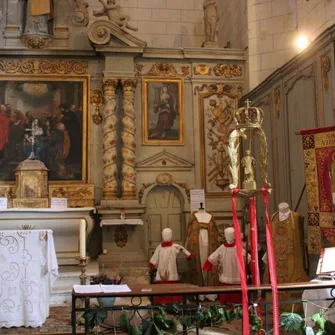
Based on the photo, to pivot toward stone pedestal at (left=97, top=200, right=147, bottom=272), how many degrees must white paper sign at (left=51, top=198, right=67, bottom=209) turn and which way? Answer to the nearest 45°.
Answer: approximately 90° to its left

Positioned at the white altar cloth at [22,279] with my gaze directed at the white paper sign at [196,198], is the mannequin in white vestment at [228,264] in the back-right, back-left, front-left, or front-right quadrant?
front-right

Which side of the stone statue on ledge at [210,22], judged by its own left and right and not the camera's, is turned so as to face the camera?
front

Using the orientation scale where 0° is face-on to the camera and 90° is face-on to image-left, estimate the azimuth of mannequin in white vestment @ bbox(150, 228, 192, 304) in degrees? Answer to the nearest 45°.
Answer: approximately 0°

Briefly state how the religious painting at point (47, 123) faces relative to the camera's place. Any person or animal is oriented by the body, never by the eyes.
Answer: facing the viewer

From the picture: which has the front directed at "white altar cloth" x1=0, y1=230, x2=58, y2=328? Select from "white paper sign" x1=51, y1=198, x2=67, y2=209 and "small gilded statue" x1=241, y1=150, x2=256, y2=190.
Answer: the white paper sign

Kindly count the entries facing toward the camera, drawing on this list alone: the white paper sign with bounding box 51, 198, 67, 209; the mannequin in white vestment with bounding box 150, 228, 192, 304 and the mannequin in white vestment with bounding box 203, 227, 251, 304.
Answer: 3
